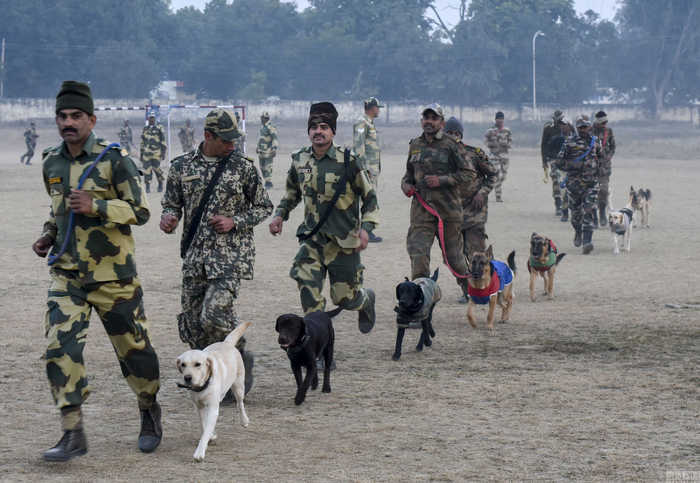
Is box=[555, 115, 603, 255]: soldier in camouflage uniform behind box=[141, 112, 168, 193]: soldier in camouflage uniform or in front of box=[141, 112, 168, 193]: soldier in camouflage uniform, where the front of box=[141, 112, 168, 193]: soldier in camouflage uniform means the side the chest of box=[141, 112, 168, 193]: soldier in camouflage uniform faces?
in front

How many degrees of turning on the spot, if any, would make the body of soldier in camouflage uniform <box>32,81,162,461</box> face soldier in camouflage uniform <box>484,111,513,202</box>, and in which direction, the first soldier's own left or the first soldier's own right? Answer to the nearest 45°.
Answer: approximately 180°

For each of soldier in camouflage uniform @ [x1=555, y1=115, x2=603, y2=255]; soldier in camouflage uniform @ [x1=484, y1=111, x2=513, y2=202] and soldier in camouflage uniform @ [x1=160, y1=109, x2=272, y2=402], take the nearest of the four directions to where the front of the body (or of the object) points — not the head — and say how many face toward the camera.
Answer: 3

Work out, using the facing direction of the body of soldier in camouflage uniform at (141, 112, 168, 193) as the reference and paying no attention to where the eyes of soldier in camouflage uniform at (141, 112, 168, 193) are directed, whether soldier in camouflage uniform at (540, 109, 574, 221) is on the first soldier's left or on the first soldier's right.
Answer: on the first soldier's left

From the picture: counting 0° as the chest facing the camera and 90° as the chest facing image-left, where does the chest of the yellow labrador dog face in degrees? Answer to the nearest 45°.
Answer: approximately 45°

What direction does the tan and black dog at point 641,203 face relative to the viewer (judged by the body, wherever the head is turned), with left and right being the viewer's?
facing the viewer and to the left of the viewer

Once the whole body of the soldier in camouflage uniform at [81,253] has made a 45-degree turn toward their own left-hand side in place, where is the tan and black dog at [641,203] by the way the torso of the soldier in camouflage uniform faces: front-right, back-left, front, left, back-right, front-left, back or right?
back-left

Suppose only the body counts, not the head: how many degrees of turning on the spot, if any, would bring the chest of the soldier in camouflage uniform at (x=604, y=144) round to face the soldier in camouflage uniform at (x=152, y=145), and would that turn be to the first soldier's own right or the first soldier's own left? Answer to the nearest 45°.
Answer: approximately 90° to the first soldier's own right

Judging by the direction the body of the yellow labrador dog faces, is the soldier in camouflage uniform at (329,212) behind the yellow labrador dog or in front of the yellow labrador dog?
behind

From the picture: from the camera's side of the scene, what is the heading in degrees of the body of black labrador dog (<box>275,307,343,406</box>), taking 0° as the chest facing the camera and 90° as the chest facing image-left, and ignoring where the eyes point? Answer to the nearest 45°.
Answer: approximately 45°

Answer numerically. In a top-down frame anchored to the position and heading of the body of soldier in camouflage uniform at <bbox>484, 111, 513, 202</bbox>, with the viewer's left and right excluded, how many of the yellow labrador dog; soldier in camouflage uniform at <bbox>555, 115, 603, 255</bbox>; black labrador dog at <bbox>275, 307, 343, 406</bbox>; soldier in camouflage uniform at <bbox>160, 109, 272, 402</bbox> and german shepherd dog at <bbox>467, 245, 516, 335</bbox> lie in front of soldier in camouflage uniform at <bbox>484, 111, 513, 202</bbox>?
5
